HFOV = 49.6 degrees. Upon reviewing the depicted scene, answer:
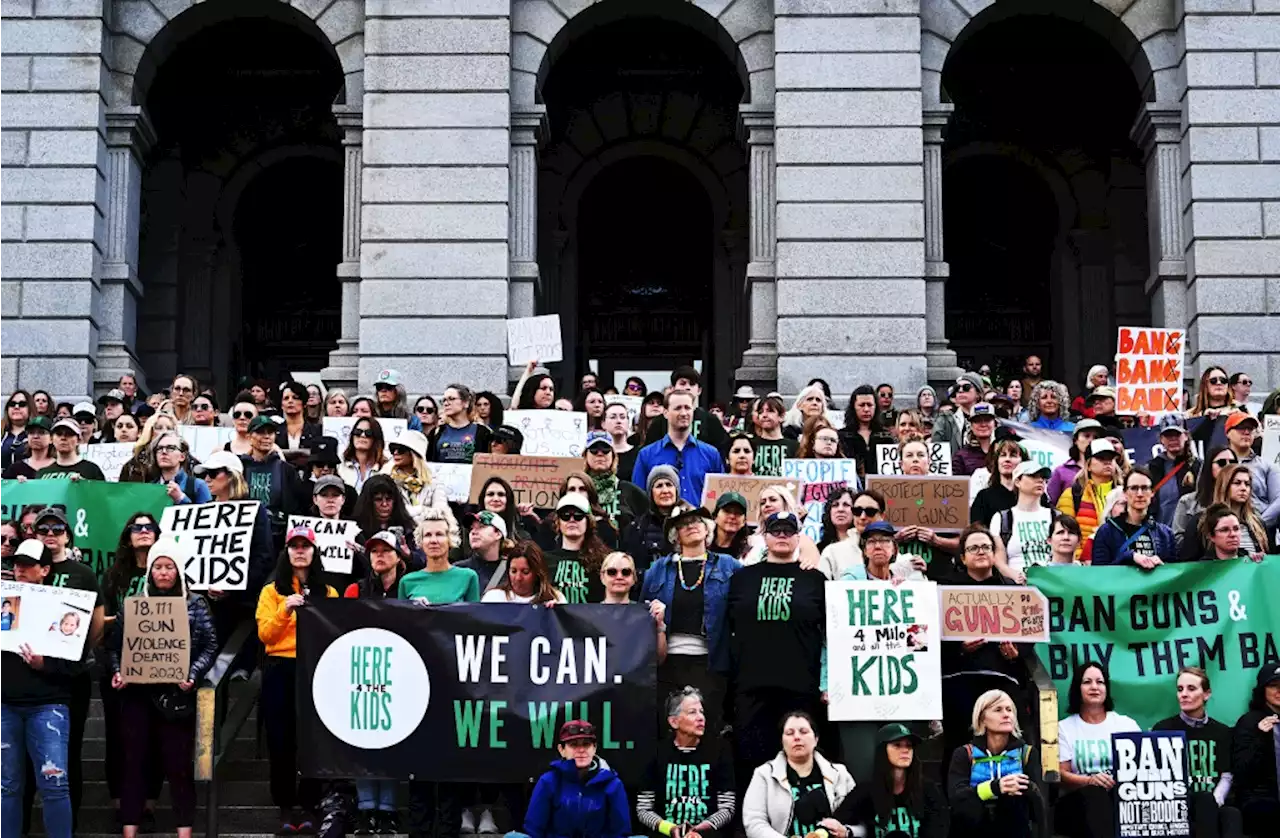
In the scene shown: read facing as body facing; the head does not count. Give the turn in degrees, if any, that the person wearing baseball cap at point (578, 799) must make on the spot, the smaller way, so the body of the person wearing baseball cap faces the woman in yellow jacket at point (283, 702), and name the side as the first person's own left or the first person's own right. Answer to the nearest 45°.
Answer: approximately 135° to the first person's own right

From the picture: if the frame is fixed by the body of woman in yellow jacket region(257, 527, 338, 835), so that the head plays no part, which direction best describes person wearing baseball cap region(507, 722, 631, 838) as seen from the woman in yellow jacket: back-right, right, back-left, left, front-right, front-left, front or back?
front-left

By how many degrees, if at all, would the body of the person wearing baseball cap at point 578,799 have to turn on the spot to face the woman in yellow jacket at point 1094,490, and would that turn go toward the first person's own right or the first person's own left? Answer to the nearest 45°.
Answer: approximately 135° to the first person's own left

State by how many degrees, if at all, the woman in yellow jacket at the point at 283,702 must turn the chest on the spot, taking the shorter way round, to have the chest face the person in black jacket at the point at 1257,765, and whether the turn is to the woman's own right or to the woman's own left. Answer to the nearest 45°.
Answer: approximately 90° to the woman's own left

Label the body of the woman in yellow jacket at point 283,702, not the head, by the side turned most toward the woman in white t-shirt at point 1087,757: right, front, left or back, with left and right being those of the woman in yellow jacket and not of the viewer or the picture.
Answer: left

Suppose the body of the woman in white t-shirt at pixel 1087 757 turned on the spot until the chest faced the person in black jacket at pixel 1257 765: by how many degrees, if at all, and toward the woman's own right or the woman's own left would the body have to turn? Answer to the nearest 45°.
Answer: approximately 90° to the woman's own left

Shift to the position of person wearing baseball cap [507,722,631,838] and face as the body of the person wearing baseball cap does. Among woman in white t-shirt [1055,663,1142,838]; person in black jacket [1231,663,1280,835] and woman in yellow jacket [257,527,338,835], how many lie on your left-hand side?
2

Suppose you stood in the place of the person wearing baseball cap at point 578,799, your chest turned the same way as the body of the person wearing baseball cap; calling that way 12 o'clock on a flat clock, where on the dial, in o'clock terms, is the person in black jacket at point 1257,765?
The person in black jacket is roughly at 9 o'clock from the person wearing baseball cap.

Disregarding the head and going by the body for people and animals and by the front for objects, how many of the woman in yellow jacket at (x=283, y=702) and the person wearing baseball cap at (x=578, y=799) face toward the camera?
2

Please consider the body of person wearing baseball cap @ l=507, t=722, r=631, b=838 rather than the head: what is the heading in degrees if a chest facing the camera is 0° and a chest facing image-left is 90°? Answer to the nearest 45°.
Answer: approximately 0°
